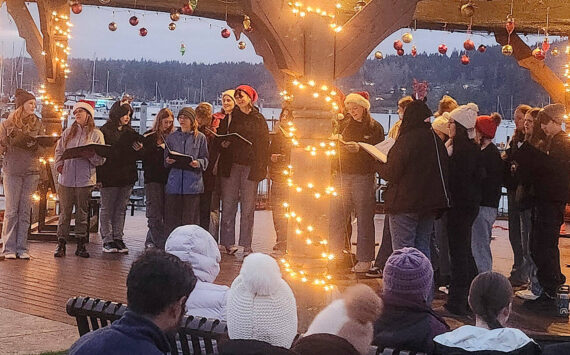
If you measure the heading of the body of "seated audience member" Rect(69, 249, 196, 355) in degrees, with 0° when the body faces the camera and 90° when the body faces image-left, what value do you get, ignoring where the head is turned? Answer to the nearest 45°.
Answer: approximately 225°

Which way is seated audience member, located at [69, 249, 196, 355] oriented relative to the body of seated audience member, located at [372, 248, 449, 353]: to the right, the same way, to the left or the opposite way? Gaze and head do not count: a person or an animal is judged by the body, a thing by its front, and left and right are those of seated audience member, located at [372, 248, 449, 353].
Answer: the same way

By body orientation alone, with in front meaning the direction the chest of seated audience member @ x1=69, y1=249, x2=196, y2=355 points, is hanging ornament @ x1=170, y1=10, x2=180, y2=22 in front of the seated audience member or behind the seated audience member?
in front

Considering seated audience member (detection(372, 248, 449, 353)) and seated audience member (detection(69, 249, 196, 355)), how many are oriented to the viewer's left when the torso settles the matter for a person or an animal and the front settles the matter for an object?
0

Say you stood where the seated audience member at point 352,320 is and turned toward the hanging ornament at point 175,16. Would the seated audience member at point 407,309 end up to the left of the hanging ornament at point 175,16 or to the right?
right

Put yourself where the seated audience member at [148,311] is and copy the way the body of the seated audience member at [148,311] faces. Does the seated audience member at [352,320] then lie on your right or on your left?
on your right

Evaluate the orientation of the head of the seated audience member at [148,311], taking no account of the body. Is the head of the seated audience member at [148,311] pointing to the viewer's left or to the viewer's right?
to the viewer's right

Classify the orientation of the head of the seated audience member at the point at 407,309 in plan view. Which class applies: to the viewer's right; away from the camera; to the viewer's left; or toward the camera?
away from the camera

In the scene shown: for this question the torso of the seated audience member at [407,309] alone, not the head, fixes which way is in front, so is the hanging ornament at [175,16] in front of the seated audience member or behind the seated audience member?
in front

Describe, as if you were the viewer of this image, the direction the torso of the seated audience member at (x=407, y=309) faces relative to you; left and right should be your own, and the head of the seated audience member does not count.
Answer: facing away from the viewer

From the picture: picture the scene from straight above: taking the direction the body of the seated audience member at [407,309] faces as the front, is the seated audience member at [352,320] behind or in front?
behind

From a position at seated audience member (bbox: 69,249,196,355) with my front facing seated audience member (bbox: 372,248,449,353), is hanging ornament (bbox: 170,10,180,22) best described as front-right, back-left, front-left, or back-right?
front-left

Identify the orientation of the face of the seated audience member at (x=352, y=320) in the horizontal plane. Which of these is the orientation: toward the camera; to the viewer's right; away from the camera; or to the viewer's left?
away from the camera
